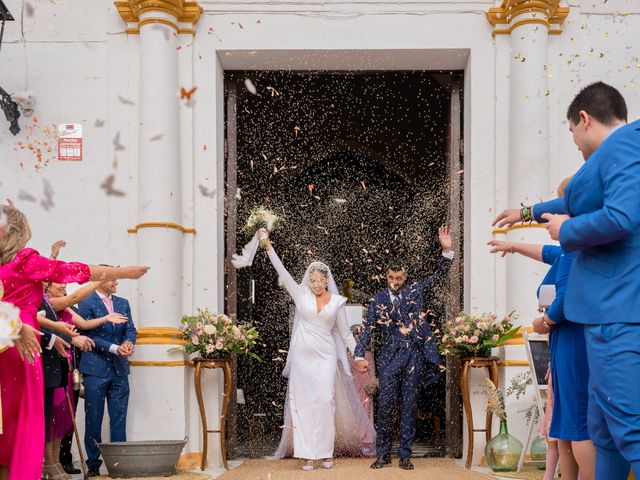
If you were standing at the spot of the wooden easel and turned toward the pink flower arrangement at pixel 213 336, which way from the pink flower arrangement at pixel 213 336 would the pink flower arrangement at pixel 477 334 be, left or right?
right

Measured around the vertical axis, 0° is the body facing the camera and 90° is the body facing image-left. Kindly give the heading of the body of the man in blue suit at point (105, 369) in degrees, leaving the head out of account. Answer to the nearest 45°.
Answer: approximately 315°

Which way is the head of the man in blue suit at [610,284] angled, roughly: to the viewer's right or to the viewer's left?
to the viewer's left

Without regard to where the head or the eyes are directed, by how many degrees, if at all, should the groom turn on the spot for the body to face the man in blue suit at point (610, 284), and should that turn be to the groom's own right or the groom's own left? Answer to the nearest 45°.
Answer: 0° — they already face them

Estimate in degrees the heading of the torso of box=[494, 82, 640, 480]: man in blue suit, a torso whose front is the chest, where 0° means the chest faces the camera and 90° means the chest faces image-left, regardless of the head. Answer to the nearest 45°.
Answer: approximately 90°

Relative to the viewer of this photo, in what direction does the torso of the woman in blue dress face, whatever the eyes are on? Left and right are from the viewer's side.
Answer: facing to the left of the viewer

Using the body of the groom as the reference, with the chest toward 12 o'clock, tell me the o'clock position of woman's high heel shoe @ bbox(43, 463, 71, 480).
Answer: The woman's high heel shoe is roughly at 2 o'clock from the groom.

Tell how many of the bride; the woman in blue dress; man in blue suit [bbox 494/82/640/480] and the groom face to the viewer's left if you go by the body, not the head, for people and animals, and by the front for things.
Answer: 2
